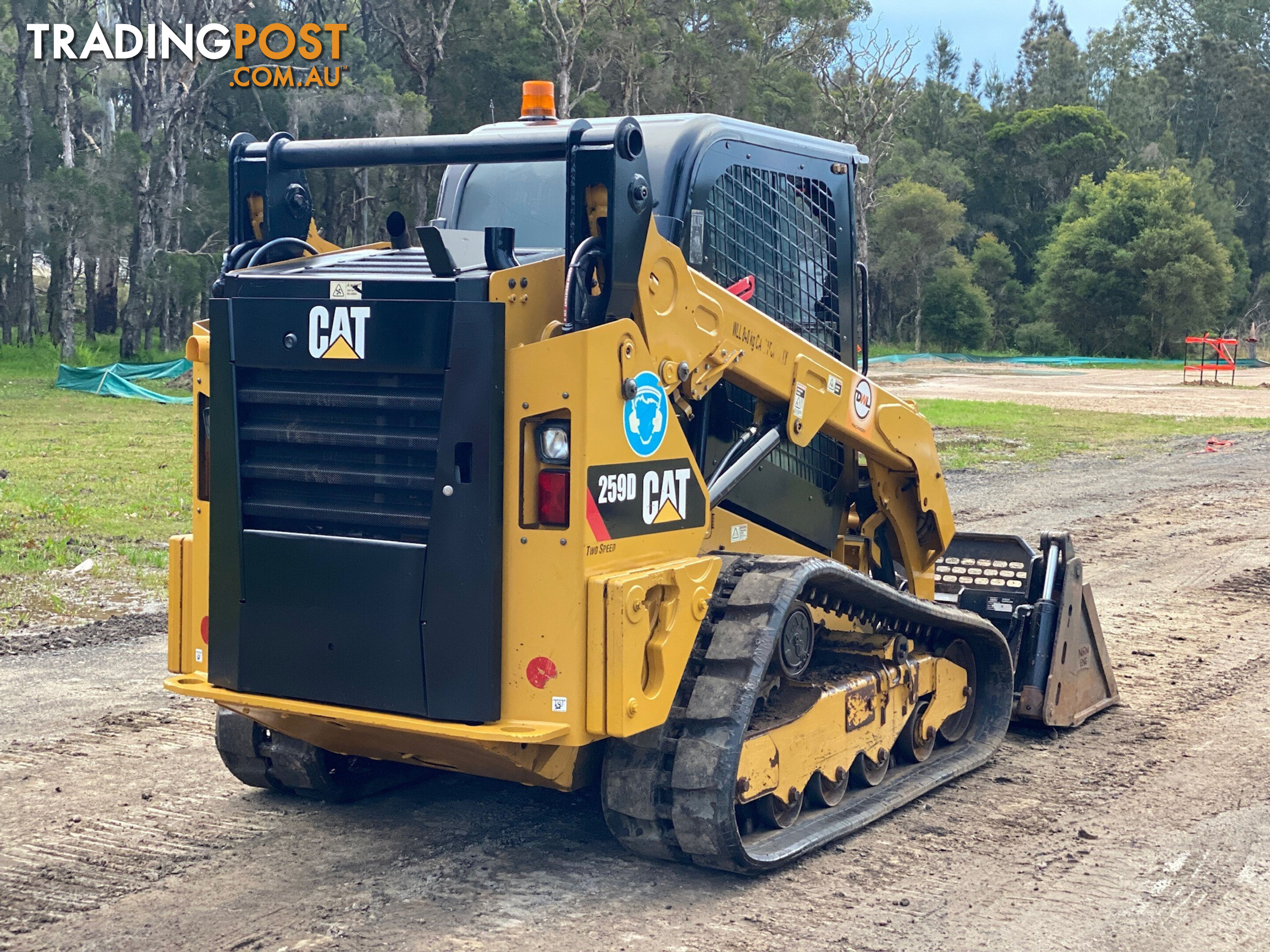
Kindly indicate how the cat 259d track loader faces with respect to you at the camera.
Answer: facing away from the viewer and to the right of the viewer

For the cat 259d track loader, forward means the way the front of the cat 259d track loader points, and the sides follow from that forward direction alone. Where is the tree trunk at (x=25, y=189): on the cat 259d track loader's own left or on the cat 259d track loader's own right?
on the cat 259d track loader's own left

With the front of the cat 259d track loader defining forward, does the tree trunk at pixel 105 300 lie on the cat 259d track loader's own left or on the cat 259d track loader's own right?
on the cat 259d track loader's own left

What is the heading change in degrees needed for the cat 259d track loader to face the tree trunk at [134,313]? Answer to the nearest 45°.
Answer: approximately 45° to its left

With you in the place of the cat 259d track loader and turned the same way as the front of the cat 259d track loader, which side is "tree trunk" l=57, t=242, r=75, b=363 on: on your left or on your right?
on your left

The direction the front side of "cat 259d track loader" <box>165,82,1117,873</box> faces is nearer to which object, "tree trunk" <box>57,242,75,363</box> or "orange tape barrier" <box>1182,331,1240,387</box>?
the orange tape barrier
